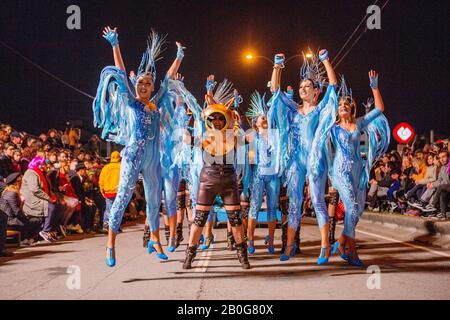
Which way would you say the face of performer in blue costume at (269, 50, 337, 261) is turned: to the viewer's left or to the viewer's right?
to the viewer's left

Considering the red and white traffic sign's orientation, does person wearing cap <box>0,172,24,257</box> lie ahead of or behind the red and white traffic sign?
ahead

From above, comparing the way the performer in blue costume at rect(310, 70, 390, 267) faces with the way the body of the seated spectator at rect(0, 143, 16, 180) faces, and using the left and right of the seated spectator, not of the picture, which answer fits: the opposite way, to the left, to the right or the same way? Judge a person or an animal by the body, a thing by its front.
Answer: to the right

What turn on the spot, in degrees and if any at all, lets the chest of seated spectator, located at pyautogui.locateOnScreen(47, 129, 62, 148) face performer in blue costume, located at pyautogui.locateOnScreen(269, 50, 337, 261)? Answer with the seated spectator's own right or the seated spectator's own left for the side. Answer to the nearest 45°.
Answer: approximately 45° to the seated spectator's own right

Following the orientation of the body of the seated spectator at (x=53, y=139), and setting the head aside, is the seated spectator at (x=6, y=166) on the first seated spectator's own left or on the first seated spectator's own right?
on the first seated spectator's own right

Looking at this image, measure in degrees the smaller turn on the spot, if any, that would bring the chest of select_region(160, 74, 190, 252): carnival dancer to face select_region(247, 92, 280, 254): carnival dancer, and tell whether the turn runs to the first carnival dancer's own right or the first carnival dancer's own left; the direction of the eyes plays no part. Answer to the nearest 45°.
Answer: approximately 90° to the first carnival dancer's own left

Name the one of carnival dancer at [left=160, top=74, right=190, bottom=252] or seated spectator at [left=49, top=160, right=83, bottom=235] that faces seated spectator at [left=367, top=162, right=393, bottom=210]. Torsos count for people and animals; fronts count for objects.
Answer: seated spectator at [left=49, top=160, right=83, bottom=235]

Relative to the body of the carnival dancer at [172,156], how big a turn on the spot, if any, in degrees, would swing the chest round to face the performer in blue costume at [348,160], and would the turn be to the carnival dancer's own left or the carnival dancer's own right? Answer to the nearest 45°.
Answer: approximately 45° to the carnival dancer's own left

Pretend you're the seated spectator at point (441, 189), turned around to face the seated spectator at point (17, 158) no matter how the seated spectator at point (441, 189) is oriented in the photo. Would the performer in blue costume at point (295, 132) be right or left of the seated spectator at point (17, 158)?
left

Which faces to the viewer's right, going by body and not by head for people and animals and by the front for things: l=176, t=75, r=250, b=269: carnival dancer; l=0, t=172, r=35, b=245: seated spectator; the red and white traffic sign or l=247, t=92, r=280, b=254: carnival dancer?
the seated spectator

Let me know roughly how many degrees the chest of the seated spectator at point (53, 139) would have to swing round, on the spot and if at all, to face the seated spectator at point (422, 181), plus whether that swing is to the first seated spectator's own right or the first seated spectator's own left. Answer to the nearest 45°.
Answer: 0° — they already face them

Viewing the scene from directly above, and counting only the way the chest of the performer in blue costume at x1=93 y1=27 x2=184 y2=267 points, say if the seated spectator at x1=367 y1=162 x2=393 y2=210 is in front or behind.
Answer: behind

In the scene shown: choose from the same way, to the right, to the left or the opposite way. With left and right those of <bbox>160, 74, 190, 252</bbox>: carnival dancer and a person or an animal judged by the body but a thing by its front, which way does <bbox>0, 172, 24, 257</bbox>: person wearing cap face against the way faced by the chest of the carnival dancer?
to the left

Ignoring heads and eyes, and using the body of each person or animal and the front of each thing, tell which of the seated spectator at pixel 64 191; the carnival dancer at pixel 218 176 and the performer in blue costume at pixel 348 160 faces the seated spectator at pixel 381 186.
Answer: the seated spectator at pixel 64 191

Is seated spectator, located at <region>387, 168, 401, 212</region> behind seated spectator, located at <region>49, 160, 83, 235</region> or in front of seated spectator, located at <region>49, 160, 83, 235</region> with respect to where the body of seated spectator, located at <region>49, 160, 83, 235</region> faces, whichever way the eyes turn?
in front

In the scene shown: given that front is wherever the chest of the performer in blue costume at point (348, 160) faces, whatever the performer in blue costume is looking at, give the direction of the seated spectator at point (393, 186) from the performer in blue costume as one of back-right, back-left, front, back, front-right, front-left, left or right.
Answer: back

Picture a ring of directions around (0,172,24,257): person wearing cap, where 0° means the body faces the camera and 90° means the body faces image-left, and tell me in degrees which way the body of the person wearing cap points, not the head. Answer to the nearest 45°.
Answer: approximately 270°
